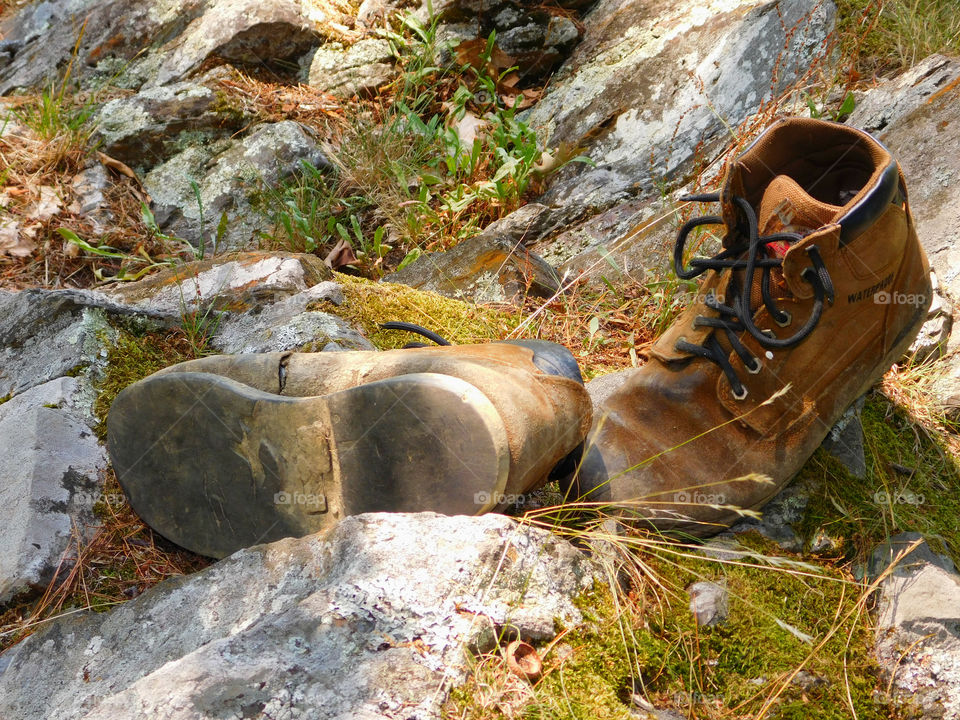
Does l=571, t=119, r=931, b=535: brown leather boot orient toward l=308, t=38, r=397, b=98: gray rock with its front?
no

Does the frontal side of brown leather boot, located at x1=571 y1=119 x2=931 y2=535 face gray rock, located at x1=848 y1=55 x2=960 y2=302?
no

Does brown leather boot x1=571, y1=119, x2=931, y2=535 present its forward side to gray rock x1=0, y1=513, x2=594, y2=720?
yes

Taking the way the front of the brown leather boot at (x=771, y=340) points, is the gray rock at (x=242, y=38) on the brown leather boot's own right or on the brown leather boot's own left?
on the brown leather boot's own right

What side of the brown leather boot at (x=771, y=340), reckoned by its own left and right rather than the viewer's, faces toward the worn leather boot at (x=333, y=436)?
front

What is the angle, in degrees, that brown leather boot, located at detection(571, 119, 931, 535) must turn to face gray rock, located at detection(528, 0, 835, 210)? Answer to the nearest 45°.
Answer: approximately 135° to its right

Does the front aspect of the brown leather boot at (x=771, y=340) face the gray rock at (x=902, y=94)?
no

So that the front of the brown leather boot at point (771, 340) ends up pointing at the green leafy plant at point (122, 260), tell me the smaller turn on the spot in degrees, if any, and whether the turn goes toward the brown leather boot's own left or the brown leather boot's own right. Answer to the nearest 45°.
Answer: approximately 90° to the brown leather boot's own right

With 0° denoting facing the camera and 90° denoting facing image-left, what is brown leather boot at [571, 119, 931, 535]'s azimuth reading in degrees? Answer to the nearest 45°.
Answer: approximately 45°
